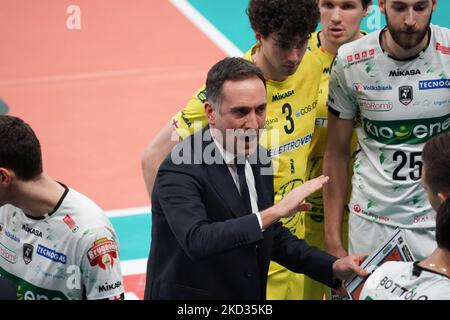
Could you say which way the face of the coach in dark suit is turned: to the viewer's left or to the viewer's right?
to the viewer's right

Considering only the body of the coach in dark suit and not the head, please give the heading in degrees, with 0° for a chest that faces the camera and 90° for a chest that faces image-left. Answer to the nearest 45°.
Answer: approximately 315°
